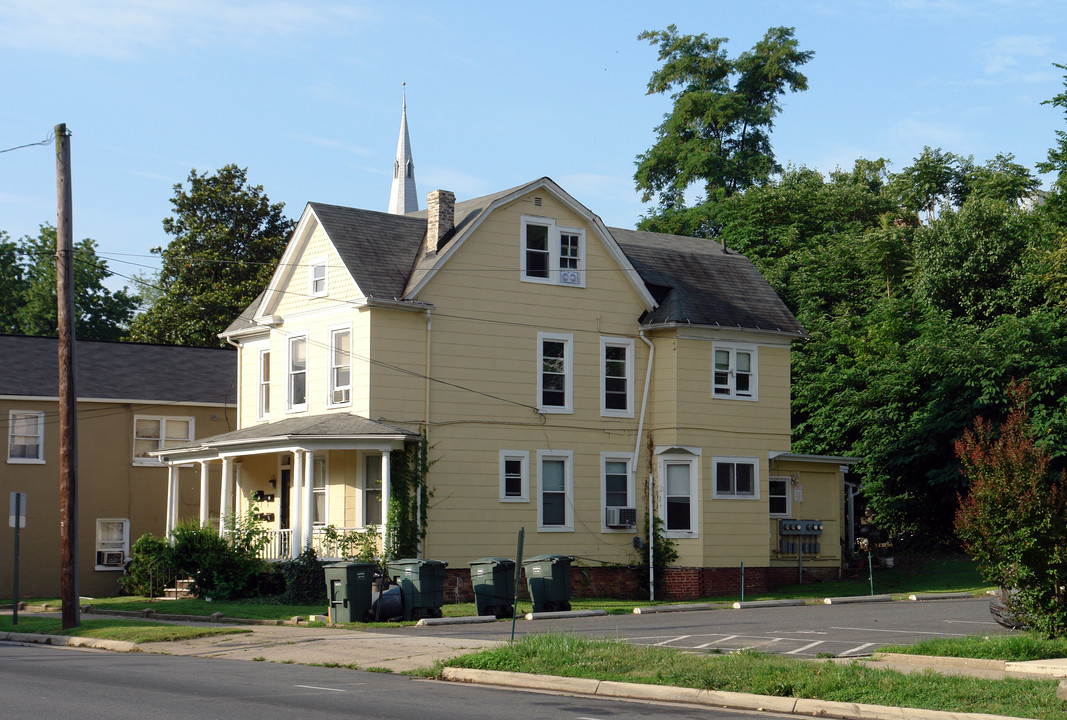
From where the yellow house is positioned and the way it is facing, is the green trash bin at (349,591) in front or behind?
in front

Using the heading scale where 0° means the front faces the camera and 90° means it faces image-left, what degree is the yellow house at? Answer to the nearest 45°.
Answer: approximately 45°

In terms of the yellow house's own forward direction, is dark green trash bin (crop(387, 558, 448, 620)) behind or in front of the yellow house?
in front

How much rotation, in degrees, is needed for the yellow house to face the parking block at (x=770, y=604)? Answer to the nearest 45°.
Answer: approximately 90° to its left

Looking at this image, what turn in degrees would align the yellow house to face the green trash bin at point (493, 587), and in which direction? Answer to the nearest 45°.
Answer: approximately 45° to its left

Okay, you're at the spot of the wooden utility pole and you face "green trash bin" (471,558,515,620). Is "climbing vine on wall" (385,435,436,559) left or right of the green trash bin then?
left

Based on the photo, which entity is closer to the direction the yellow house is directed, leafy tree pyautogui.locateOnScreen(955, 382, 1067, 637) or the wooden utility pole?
the wooden utility pole

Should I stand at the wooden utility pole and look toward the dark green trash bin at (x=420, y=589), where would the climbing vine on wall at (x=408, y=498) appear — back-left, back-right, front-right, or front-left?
front-left

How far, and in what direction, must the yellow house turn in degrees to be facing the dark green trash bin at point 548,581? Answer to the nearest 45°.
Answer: approximately 45° to its left

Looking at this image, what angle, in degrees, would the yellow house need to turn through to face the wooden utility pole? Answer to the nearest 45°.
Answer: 0° — it already faces it
